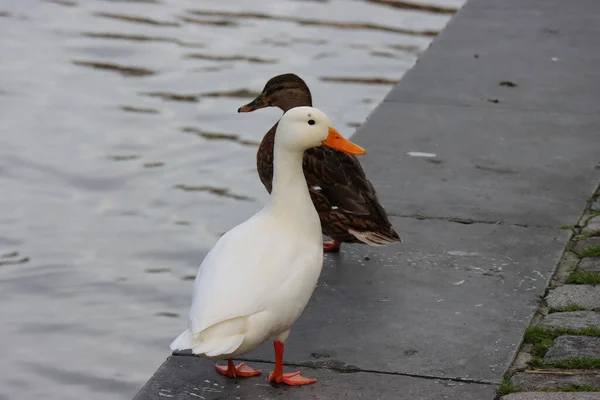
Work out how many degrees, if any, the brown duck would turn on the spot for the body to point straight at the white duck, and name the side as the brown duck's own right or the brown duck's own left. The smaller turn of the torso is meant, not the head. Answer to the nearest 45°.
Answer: approximately 90° to the brown duck's own left

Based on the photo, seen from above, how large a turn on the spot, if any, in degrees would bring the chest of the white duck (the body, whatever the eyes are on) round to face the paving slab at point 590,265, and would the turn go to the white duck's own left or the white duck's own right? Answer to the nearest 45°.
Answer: approximately 45° to the white duck's own left

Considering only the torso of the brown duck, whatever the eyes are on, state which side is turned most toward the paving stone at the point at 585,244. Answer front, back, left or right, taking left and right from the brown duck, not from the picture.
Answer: back

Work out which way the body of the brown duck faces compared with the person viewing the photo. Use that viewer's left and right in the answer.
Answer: facing to the left of the viewer

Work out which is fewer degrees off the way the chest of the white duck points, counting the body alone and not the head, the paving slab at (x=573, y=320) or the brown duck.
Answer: the paving slab

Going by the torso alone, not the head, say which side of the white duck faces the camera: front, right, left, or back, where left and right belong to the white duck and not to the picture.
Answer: right

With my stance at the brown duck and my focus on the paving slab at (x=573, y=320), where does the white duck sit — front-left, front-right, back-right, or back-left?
front-right

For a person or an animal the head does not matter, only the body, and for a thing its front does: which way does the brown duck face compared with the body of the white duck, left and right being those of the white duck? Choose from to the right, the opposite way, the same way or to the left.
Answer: the opposite way

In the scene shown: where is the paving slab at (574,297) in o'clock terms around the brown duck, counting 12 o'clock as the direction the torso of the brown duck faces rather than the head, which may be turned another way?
The paving slab is roughly at 7 o'clock from the brown duck.

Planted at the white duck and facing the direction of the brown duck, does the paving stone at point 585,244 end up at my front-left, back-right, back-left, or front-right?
front-right

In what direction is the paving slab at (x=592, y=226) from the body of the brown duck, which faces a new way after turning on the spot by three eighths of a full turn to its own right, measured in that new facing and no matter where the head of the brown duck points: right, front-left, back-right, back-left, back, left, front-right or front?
front-right

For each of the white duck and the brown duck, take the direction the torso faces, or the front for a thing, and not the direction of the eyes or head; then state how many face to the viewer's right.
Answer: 1
